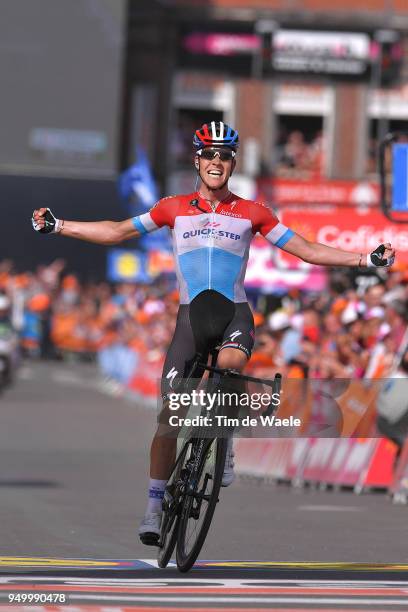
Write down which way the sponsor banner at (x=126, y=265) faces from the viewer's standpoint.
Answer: facing the viewer

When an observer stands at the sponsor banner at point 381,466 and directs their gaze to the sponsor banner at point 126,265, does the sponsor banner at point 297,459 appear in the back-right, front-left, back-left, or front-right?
front-left

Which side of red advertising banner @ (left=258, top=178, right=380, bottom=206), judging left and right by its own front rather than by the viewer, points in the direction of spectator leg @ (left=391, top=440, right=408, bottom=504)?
front

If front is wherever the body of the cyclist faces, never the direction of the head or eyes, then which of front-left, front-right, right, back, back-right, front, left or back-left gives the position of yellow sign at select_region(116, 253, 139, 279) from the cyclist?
back

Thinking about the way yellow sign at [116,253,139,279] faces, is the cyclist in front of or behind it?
in front

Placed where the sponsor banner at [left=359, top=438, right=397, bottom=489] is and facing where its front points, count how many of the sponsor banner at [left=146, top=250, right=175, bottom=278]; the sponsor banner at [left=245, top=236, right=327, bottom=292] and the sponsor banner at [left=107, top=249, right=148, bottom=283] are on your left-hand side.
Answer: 0

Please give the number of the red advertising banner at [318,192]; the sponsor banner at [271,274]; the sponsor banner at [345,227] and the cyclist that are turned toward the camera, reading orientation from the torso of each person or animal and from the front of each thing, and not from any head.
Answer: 4

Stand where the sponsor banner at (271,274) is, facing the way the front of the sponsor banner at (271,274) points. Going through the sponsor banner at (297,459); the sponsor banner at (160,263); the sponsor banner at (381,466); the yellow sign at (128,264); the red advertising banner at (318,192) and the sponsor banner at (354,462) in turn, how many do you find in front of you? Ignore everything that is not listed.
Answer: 3

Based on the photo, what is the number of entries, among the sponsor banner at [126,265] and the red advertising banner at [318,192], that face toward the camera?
2

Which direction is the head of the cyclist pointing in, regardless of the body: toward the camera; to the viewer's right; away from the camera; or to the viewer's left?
toward the camera

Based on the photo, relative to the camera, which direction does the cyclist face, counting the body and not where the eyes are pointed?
toward the camera

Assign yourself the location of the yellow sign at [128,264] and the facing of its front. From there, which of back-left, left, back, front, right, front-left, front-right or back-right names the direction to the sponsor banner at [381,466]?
front

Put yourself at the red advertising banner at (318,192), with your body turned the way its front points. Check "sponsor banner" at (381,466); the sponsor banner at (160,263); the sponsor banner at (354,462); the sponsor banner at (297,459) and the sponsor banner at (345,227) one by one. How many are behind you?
0
